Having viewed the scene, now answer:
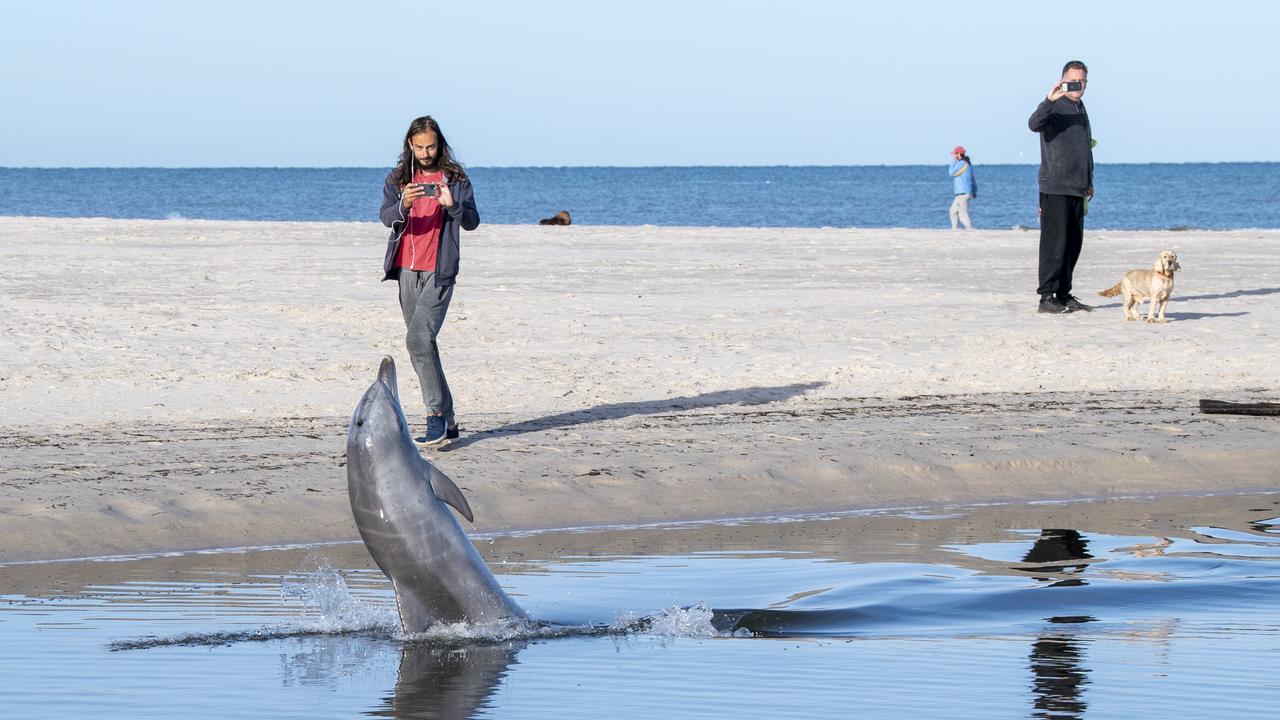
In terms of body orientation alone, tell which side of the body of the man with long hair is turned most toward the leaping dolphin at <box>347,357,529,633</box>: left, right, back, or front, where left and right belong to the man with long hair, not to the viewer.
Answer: front

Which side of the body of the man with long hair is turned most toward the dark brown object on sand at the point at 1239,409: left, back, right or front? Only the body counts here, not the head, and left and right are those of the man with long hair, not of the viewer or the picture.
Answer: left

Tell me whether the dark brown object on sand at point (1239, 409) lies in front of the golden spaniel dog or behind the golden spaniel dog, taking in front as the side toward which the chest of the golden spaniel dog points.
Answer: in front

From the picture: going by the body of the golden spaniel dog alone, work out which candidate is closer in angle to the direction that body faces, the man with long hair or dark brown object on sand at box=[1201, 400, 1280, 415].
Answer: the dark brown object on sand

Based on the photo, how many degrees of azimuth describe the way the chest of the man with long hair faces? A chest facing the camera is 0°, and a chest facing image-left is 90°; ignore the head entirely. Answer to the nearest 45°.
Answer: approximately 0°

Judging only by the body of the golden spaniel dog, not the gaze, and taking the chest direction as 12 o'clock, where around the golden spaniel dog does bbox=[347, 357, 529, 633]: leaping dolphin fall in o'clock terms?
The leaping dolphin is roughly at 2 o'clock from the golden spaniel dog.

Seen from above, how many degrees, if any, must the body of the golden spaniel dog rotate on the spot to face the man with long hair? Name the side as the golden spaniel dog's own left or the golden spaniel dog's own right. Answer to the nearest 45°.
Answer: approximately 90° to the golden spaniel dog's own right

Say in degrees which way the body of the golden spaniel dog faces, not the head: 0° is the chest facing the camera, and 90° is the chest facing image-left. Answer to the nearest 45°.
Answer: approximately 315°

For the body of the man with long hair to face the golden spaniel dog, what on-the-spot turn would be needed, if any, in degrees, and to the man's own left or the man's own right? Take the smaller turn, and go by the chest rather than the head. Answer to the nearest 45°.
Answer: approximately 135° to the man's own left

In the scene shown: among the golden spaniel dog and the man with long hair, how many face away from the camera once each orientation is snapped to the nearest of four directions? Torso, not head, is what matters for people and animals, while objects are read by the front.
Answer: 0
